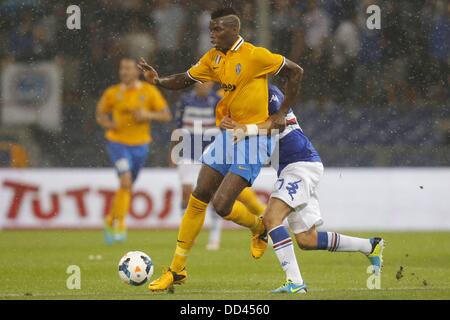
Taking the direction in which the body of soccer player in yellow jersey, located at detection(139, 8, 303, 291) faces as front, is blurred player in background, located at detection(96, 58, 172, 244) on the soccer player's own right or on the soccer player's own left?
on the soccer player's own right

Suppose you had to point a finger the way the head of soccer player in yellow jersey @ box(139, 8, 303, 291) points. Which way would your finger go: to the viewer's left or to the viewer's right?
to the viewer's left

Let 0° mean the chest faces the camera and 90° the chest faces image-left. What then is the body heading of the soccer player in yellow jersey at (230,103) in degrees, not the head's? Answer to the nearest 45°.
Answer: approximately 45°

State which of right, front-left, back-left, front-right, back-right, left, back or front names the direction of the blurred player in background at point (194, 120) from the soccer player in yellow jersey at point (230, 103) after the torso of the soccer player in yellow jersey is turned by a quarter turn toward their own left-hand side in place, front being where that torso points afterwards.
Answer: back-left

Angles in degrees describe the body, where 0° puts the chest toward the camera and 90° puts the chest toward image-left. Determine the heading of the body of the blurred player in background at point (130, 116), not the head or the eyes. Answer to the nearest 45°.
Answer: approximately 0°

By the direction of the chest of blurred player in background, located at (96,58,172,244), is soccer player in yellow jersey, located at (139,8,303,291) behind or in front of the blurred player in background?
in front

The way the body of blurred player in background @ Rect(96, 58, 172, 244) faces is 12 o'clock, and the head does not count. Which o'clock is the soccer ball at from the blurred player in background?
The soccer ball is roughly at 12 o'clock from the blurred player in background.

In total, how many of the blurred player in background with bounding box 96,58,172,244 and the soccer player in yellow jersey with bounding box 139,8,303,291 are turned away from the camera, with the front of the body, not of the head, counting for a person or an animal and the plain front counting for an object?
0
